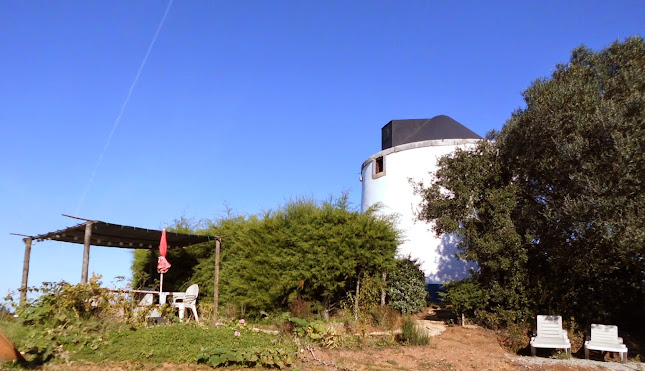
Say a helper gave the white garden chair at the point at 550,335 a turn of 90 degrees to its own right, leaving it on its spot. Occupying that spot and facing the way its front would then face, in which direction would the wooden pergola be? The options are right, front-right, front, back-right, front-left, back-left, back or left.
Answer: front

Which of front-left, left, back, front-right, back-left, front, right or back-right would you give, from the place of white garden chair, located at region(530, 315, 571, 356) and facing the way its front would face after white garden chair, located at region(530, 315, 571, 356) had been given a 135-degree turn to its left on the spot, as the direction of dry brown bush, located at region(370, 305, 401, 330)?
back-left

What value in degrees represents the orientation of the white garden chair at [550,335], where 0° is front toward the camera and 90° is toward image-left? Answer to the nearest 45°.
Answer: approximately 0°

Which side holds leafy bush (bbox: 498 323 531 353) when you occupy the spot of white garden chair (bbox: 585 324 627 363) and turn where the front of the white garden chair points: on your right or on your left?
on your right

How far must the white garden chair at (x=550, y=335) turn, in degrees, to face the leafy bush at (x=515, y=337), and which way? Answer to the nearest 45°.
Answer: approximately 135° to its right

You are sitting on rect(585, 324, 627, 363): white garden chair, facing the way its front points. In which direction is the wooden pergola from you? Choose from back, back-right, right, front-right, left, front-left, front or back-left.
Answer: right

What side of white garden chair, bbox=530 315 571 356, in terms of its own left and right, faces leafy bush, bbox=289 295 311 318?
right

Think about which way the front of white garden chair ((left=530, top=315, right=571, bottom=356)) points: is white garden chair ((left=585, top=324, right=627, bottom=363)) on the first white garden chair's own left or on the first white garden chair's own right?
on the first white garden chair's own left

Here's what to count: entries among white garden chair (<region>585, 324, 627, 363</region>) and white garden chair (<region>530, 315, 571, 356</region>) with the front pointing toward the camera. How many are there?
2

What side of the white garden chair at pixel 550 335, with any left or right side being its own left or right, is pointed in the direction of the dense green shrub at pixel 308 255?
right

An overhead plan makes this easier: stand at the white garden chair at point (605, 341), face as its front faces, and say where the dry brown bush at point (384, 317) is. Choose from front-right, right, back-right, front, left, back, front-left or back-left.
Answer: right

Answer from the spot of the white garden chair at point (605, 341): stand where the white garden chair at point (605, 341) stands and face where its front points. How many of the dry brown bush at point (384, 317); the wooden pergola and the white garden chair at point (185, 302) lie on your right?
3

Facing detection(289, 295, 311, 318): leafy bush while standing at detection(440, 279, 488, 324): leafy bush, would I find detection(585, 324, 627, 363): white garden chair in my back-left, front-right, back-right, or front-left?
back-left
